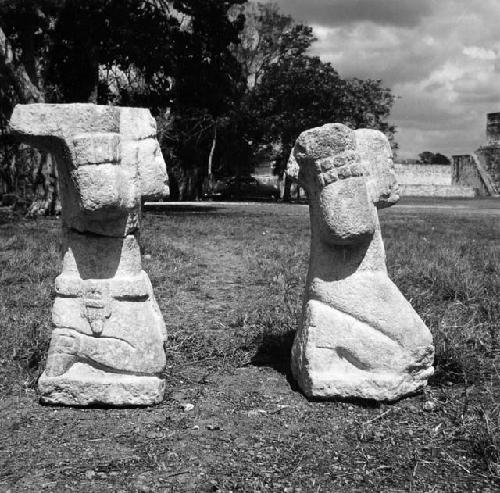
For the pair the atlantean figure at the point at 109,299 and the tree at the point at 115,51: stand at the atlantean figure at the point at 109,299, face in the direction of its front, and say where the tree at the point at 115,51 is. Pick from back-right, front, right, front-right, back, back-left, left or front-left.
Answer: back

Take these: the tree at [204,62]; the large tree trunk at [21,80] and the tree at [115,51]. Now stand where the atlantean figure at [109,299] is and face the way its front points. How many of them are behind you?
3

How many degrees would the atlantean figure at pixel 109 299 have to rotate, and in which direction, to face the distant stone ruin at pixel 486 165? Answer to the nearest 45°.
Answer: approximately 135° to its left

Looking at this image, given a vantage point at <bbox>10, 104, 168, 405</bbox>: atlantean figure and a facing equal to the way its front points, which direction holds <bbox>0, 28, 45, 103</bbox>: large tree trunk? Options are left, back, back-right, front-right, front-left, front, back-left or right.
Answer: back

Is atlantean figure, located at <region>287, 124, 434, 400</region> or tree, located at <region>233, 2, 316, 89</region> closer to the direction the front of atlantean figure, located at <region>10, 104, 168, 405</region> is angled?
the atlantean figure

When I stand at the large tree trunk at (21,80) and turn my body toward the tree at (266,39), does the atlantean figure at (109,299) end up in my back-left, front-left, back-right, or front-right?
back-right

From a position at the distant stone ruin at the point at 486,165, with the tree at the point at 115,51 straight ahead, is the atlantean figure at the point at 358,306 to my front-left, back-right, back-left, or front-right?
front-left

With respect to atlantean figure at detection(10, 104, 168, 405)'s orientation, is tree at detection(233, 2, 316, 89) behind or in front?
behind

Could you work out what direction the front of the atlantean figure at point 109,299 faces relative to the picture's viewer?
facing the viewer

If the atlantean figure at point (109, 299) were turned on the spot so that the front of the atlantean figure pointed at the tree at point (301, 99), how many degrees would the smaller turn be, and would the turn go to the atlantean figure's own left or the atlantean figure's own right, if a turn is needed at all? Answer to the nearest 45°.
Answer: approximately 180°

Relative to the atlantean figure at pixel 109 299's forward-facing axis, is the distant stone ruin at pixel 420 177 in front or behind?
behind

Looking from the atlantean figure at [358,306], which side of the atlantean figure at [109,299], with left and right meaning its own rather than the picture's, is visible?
left
